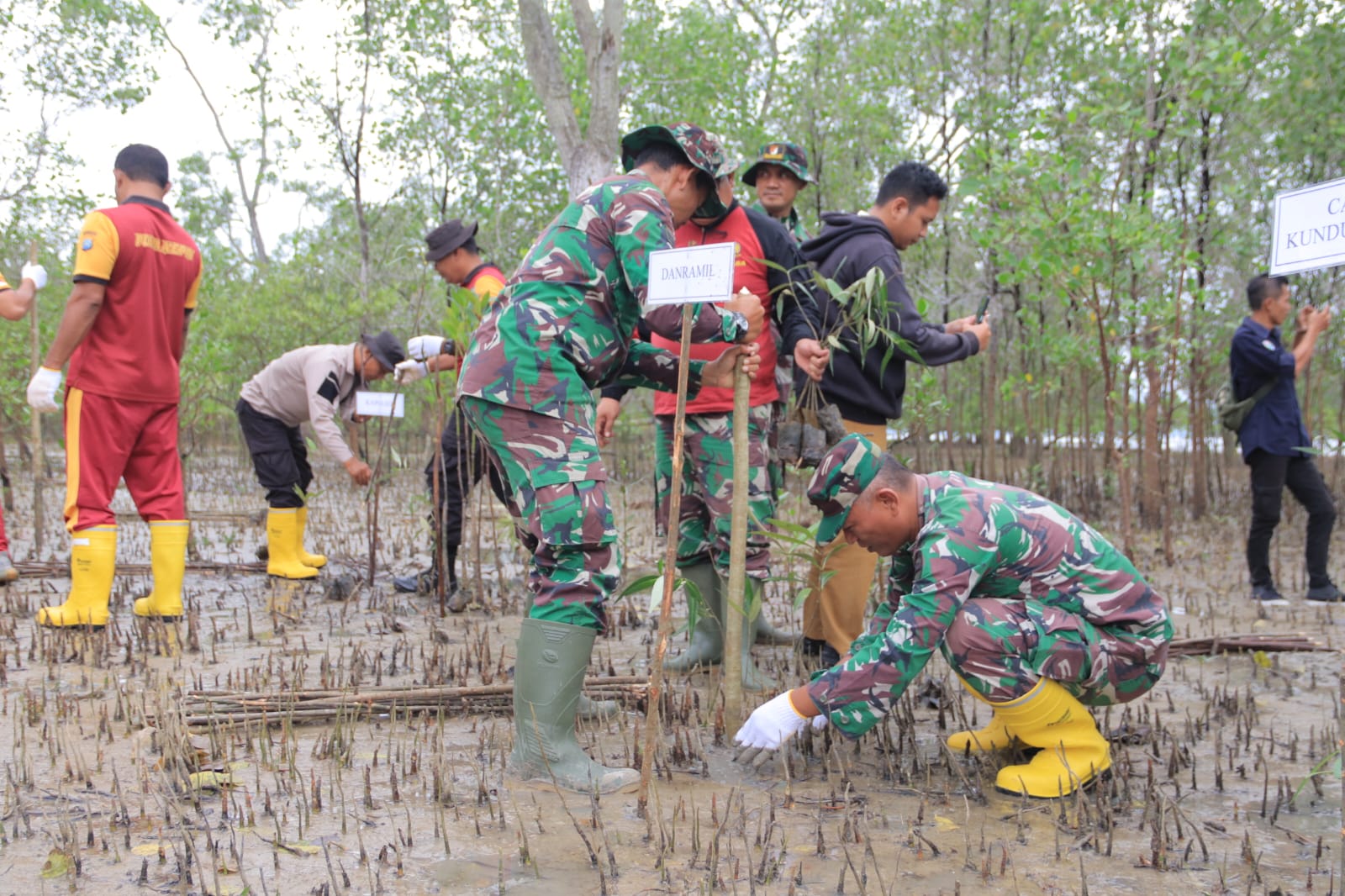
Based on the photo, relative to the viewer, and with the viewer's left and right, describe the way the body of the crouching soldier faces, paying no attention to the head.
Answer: facing to the left of the viewer

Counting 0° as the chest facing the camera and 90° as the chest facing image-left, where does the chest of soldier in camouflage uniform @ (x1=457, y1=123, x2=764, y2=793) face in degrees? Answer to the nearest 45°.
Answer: approximately 270°

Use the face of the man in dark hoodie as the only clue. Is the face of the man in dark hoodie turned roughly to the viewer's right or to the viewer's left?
to the viewer's right

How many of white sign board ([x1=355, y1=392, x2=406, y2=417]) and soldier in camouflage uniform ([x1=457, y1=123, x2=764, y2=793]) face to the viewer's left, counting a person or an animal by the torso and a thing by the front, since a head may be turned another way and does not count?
0

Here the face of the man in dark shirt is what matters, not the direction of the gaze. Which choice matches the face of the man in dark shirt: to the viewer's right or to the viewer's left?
to the viewer's right

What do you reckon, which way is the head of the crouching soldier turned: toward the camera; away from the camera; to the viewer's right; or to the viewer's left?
to the viewer's left

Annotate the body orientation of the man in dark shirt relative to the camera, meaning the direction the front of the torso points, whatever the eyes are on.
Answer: to the viewer's right
